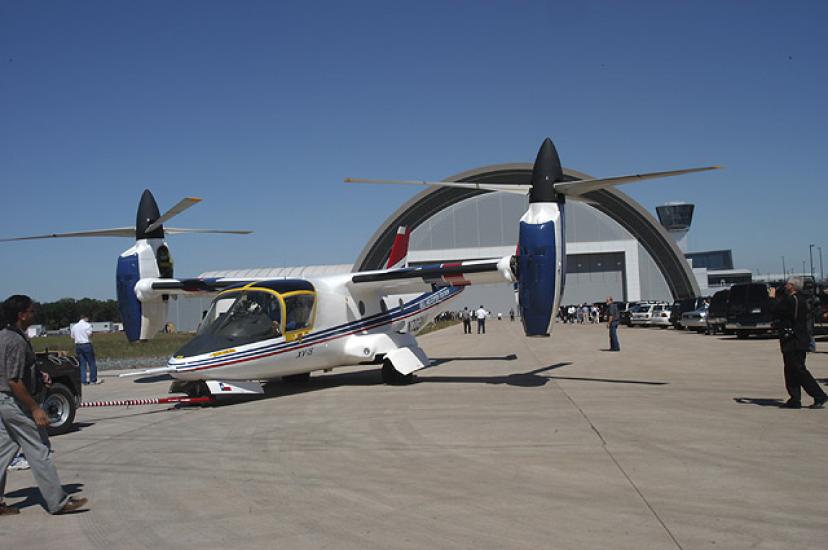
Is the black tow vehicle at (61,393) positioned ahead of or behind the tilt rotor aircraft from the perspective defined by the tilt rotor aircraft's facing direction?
ahead

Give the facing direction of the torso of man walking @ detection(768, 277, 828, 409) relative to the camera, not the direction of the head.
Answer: to the viewer's left

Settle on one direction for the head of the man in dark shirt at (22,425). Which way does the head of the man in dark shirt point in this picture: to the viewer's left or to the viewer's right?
to the viewer's right

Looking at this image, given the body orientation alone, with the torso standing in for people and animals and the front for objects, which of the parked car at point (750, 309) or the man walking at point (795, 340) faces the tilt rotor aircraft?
the man walking

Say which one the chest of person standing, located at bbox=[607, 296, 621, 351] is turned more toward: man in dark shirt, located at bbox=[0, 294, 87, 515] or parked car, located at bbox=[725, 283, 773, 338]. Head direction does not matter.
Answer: the man in dark shirt

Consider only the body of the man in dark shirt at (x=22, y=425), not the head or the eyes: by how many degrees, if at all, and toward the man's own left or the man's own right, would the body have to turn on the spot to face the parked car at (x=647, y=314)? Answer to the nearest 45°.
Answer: approximately 45° to the man's own left

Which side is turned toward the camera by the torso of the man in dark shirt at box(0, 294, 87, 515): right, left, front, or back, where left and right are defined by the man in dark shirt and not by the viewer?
right

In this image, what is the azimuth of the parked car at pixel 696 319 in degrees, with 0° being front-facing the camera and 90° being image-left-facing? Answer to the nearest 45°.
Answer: approximately 45°
